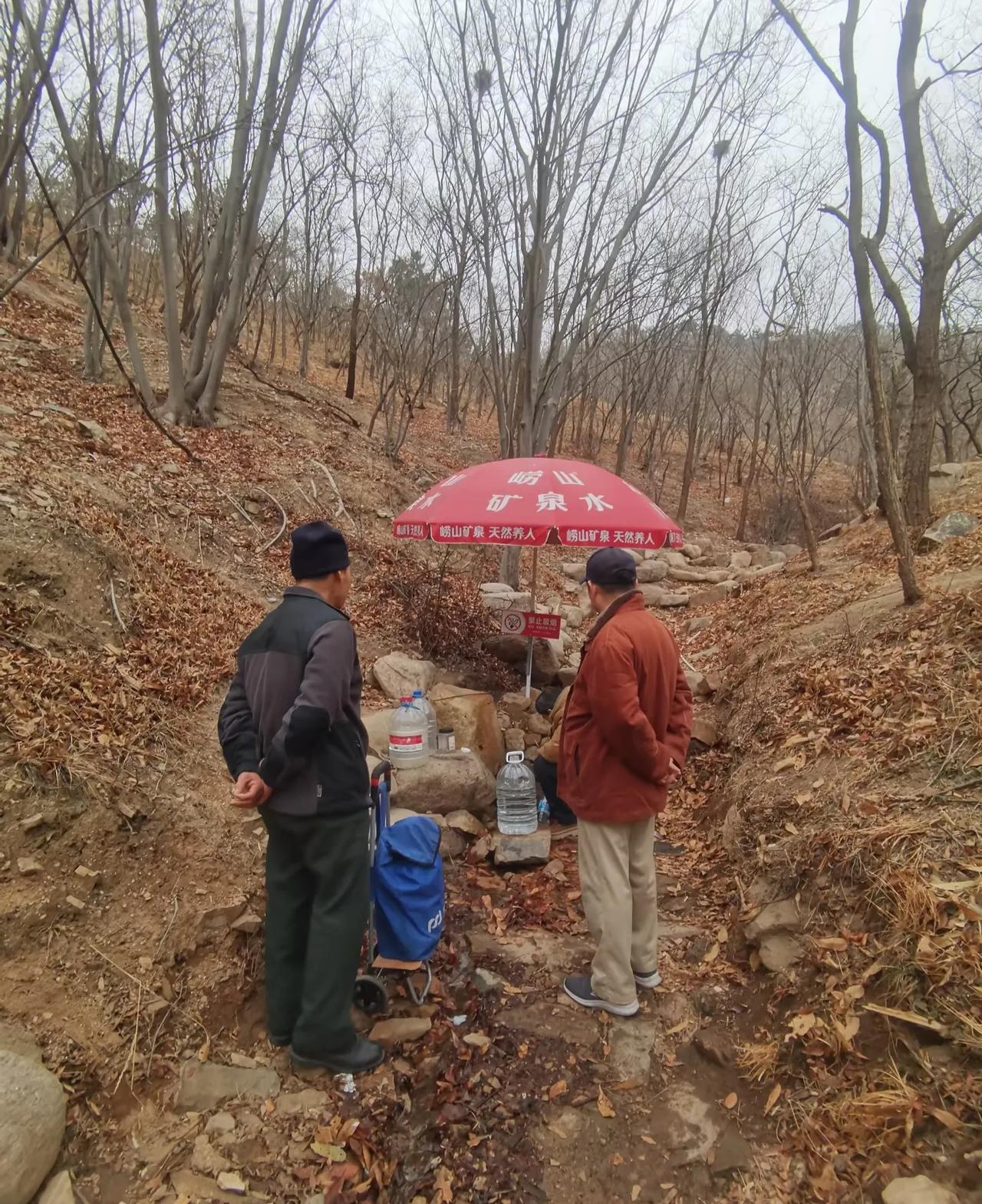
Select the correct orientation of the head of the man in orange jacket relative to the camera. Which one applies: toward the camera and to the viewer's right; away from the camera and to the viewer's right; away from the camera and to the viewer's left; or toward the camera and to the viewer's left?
away from the camera and to the viewer's left

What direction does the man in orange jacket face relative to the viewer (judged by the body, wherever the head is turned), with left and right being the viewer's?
facing away from the viewer and to the left of the viewer

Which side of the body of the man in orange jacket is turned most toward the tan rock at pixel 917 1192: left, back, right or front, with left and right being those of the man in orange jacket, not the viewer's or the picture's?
back

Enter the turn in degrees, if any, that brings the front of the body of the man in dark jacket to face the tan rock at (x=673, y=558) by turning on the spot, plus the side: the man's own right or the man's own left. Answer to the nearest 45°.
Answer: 0° — they already face it

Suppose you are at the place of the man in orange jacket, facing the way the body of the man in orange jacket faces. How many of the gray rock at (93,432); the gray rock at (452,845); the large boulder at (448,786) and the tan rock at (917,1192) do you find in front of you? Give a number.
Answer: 3

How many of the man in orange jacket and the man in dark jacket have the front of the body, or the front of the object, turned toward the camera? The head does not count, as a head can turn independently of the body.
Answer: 0

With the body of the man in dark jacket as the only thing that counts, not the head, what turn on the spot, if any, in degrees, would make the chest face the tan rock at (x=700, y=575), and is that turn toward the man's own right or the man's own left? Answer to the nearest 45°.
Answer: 0° — they already face it

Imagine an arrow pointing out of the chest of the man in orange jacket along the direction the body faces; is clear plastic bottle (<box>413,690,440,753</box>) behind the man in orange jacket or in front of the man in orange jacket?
in front

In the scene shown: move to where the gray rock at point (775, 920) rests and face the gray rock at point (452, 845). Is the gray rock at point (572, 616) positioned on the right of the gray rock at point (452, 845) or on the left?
right

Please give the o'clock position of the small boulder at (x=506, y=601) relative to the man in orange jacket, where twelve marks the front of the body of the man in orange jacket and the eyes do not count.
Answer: The small boulder is roughly at 1 o'clock from the man in orange jacket.

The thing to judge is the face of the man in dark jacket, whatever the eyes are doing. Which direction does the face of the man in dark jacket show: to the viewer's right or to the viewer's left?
to the viewer's right

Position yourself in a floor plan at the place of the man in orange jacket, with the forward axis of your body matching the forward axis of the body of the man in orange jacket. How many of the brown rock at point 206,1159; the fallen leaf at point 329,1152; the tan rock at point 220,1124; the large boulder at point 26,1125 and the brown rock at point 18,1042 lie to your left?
5

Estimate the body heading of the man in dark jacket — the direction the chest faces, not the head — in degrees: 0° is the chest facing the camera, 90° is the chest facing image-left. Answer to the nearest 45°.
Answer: approximately 225°
